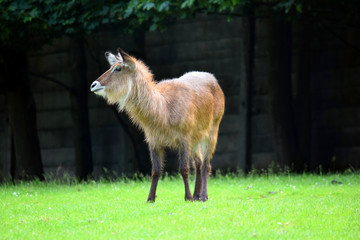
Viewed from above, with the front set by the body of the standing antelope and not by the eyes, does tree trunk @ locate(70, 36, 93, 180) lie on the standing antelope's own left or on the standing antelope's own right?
on the standing antelope's own right

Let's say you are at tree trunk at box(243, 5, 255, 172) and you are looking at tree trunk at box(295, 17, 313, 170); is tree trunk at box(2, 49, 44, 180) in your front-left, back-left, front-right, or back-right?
back-right

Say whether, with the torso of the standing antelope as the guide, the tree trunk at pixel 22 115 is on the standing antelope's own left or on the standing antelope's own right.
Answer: on the standing antelope's own right

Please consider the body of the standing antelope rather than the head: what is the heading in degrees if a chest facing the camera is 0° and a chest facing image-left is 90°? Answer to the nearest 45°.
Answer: approximately 45°

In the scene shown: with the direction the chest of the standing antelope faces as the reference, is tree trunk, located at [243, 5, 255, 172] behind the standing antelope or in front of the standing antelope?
behind

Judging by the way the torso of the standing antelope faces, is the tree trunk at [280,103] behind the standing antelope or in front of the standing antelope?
behind

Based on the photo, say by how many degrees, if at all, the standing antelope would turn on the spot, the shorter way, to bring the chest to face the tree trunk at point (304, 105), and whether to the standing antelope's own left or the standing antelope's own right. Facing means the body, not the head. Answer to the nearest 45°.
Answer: approximately 180°
